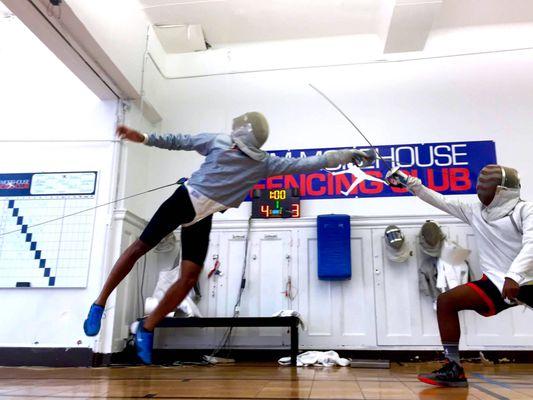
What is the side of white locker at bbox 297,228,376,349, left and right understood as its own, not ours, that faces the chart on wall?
right

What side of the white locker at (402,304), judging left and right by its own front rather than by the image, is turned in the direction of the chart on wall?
right

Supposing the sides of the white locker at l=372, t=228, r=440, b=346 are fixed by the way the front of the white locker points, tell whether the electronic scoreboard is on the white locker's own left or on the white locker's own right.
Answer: on the white locker's own right

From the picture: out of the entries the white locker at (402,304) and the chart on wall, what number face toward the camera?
2

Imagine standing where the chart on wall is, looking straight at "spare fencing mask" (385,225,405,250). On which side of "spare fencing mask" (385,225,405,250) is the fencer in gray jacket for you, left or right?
right

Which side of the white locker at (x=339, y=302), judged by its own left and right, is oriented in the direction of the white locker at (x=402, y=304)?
left

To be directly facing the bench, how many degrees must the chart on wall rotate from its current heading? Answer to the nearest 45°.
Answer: approximately 45° to its left
